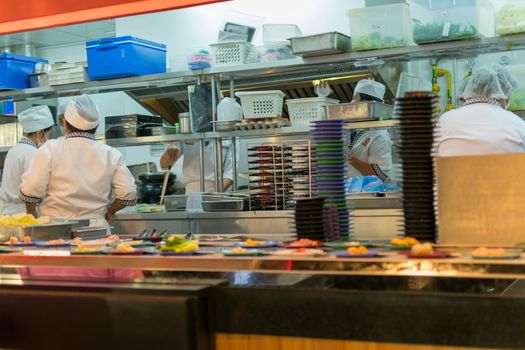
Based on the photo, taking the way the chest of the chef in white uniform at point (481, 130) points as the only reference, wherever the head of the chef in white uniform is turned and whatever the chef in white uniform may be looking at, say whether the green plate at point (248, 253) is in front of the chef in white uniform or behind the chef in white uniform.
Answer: behind

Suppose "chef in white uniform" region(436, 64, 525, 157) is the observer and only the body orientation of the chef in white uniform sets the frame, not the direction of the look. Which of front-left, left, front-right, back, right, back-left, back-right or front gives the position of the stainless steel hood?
front-left

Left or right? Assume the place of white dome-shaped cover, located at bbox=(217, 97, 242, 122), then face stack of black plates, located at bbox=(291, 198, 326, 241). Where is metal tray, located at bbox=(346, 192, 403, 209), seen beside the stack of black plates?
left

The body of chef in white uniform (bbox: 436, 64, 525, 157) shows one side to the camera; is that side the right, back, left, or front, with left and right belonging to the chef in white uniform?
back

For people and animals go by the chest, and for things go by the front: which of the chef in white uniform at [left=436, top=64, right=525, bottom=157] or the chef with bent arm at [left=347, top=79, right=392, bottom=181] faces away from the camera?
the chef in white uniform

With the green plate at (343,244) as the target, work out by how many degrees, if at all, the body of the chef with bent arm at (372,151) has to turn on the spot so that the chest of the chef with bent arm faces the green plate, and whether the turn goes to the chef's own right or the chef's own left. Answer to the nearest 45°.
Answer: approximately 45° to the chef's own left

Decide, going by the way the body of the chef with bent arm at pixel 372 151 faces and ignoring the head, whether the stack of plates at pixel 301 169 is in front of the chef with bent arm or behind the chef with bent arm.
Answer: in front

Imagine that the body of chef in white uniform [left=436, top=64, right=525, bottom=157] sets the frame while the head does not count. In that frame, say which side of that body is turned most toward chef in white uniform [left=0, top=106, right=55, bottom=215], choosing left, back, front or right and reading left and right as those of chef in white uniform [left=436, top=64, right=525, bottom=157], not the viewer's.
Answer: left

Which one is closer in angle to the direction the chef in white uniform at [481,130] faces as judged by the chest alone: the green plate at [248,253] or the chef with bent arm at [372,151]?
the chef with bent arm

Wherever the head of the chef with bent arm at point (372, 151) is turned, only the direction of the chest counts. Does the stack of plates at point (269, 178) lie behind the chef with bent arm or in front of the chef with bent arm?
in front

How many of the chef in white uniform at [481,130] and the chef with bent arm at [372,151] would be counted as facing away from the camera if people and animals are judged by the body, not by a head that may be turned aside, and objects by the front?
1

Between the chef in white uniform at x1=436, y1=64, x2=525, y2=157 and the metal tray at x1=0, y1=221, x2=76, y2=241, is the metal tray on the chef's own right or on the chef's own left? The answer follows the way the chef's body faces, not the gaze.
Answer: on the chef's own left
